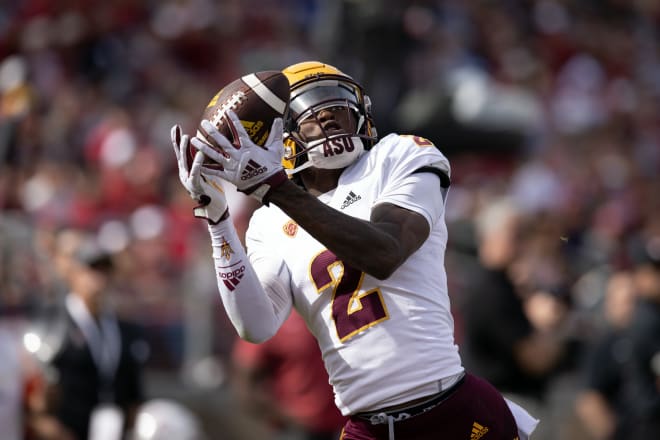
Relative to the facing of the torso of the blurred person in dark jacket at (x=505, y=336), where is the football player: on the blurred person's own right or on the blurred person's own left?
on the blurred person's own right

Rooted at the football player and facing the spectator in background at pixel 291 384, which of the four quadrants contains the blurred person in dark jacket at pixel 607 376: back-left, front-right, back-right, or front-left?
front-right

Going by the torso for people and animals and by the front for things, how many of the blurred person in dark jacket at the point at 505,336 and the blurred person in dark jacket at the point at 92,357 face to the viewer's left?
0

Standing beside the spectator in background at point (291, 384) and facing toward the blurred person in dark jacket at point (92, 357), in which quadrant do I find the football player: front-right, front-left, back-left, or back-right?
back-left

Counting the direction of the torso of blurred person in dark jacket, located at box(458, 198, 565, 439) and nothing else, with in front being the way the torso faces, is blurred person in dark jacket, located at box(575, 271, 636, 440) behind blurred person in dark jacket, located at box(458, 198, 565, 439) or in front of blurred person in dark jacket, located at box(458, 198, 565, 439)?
in front

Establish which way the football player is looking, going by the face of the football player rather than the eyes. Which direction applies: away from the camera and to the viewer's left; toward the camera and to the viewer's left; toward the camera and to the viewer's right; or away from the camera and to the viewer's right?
toward the camera and to the viewer's left

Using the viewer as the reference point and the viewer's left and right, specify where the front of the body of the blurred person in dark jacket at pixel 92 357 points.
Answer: facing the viewer and to the right of the viewer
